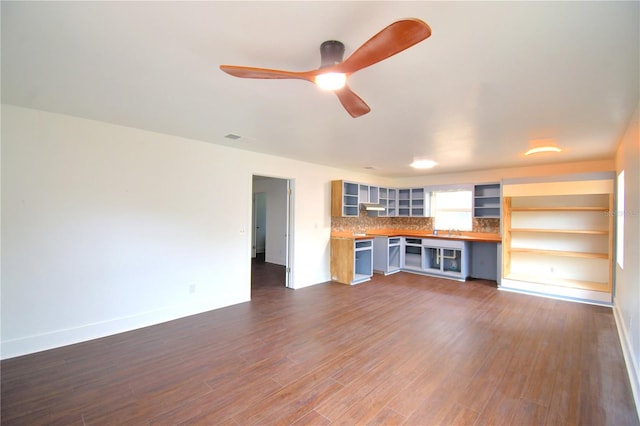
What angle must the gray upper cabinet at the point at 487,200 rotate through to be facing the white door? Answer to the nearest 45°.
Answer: approximately 45° to its right

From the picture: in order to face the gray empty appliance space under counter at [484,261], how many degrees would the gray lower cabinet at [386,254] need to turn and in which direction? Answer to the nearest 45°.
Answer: approximately 45° to its left

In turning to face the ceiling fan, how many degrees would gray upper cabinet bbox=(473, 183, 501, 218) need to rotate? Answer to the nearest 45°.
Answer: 0° — it already faces it

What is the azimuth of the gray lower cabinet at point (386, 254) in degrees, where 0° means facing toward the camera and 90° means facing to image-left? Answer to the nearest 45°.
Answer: approximately 315°

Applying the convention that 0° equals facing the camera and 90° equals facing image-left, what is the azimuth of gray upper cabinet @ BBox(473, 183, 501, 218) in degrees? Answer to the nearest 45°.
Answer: approximately 0°

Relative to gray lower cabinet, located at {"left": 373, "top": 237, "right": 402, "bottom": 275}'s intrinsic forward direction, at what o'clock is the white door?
The white door is roughly at 3 o'clock from the gray lower cabinet.
